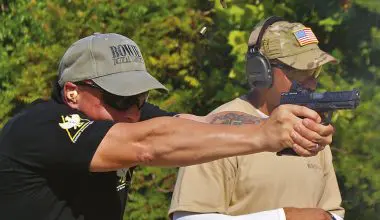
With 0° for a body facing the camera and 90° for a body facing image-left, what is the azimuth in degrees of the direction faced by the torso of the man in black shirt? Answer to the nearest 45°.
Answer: approximately 270°

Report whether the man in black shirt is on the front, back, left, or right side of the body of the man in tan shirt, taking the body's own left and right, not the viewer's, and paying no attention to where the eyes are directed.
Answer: right

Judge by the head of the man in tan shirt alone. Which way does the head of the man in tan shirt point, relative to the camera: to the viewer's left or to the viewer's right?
to the viewer's right

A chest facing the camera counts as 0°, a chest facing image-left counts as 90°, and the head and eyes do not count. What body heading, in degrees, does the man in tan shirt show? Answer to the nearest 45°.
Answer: approximately 315°
